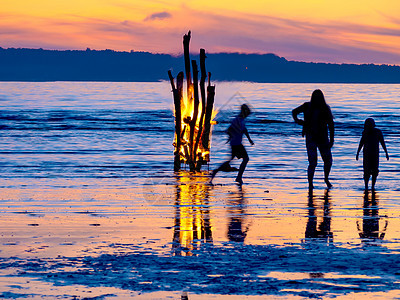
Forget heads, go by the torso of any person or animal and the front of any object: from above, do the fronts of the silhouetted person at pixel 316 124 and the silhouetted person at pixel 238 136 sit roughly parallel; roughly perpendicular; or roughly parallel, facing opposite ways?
roughly perpendicular

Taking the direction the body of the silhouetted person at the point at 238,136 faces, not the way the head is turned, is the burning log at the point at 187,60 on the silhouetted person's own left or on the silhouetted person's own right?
on the silhouetted person's own left

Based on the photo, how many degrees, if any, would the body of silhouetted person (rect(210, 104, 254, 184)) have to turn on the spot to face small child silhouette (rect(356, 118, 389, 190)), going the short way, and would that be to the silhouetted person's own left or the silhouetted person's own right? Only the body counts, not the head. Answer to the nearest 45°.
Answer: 0° — they already face them

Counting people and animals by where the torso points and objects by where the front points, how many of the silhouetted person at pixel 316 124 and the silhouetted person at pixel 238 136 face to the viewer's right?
1

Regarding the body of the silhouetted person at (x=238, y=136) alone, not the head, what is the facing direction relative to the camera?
to the viewer's right

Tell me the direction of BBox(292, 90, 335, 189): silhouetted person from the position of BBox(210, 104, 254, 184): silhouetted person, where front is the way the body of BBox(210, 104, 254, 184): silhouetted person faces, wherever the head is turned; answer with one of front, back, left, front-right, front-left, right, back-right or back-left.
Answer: front-right

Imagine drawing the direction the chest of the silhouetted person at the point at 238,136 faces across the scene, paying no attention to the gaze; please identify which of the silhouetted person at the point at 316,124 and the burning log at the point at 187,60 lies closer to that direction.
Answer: the silhouetted person
